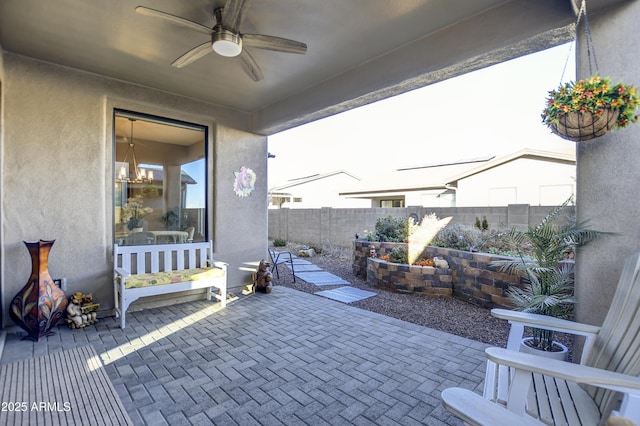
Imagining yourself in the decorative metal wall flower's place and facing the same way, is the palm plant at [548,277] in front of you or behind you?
in front

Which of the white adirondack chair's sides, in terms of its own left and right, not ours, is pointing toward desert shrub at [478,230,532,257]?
right

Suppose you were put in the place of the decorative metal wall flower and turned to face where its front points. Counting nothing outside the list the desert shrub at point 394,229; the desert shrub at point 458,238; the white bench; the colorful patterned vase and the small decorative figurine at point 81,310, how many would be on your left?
2

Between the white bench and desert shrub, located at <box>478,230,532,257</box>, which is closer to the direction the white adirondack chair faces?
the white bench

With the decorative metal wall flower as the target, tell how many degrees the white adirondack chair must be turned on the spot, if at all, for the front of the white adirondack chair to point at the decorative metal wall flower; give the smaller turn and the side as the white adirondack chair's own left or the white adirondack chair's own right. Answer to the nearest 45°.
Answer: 0° — it already faces it

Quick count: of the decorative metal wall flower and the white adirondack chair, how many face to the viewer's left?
1

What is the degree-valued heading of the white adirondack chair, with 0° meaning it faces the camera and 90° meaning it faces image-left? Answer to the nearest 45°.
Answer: approximately 90°

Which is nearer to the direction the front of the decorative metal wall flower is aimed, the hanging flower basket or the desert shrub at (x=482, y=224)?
the hanging flower basket

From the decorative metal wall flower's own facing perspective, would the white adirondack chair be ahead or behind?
ahead

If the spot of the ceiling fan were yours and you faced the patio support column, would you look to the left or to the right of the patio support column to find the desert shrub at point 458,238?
left

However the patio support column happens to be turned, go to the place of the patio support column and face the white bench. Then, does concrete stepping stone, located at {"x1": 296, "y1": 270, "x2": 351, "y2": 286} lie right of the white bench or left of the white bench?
right

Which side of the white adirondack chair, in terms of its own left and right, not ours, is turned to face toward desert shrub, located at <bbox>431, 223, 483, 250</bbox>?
right

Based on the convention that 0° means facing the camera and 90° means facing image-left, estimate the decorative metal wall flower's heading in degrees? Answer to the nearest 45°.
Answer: approximately 0°

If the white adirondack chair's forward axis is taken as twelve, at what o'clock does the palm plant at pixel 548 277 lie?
The palm plant is roughly at 3 o'clock from the white adirondack chair.
